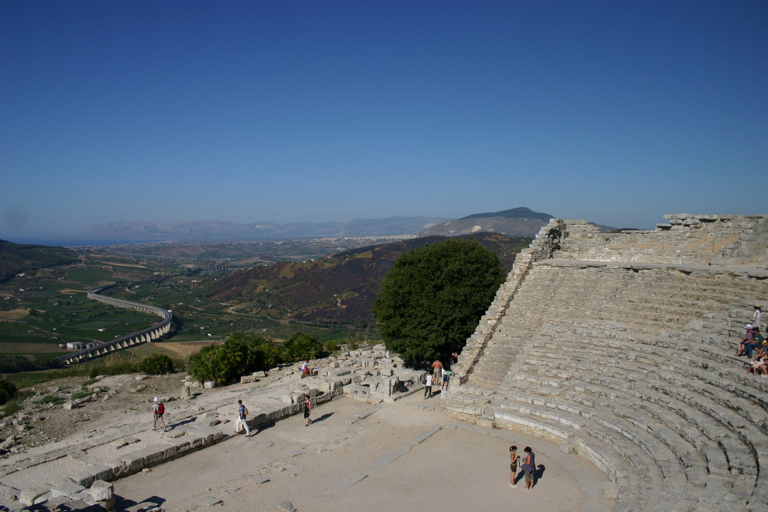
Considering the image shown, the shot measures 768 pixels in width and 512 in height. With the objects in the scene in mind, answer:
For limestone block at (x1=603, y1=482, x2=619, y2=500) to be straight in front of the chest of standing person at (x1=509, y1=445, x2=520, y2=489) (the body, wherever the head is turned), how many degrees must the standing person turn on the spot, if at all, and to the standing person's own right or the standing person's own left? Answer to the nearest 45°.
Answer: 0° — they already face it

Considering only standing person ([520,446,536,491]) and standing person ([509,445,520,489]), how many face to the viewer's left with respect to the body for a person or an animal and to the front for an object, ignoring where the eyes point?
1

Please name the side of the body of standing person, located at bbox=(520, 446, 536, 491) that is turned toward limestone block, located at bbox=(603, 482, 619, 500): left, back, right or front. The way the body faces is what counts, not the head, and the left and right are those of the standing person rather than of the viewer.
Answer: back

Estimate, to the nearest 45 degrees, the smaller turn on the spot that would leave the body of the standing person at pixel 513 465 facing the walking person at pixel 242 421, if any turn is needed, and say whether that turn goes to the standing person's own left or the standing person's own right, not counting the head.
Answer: approximately 180°

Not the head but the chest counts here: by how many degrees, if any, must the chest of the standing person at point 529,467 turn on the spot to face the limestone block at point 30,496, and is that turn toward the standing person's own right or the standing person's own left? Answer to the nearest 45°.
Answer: approximately 45° to the standing person's own left

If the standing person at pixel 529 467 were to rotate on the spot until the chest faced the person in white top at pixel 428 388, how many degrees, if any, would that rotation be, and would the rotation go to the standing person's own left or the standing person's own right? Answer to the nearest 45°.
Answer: approximately 45° to the standing person's own right

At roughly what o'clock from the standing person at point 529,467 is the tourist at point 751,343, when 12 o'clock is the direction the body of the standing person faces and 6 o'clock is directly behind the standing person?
The tourist is roughly at 5 o'clock from the standing person.

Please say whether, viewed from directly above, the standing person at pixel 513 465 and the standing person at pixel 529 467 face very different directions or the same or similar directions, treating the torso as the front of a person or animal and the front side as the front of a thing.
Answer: very different directions

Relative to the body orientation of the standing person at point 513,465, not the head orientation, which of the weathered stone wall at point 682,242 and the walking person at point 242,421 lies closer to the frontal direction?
the weathered stone wall

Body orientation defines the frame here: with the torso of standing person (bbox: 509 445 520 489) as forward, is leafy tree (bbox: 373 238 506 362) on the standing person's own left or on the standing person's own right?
on the standing person's own left

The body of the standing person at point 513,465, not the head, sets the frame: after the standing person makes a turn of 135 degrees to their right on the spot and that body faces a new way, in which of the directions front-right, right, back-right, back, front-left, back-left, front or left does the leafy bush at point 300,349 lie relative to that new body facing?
right

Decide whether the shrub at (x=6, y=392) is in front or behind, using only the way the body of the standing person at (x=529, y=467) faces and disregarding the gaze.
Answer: in front

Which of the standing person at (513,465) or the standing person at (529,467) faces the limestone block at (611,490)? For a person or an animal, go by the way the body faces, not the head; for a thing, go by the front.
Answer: the standing person at (513,465)

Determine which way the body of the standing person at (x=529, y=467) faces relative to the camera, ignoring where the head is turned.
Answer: to the viewer's left

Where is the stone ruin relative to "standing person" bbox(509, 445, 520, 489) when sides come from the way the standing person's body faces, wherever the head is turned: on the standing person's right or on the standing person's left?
on the standing person's left

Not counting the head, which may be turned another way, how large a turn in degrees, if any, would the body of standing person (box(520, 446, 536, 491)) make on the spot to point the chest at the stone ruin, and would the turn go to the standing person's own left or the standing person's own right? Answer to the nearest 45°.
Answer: approximately 45° to the standing person's own right

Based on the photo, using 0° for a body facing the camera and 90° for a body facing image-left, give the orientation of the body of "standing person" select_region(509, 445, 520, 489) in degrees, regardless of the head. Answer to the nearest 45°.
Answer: approximately 270°
